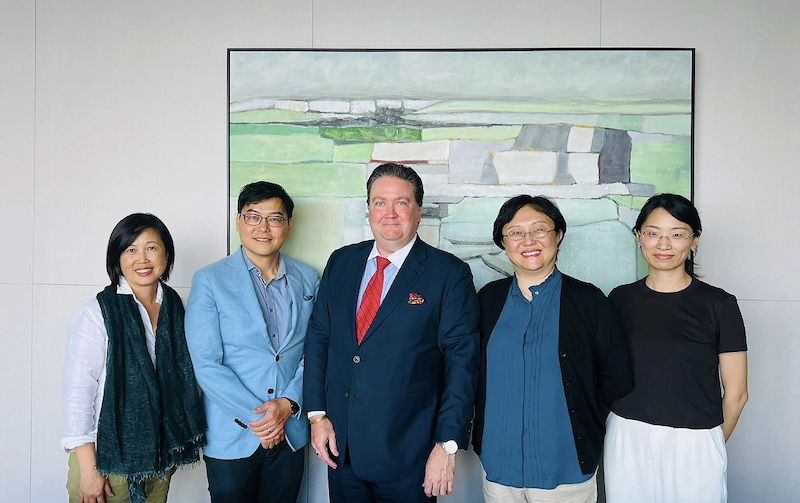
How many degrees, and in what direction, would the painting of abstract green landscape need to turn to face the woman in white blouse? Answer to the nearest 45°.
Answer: approximately 45° to its right

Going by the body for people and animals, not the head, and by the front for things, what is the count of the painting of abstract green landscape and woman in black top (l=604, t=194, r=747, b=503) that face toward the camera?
2

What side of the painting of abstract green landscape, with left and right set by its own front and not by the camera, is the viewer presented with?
front

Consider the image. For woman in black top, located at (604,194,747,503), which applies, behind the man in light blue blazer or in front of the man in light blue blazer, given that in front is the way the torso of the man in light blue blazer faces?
in front

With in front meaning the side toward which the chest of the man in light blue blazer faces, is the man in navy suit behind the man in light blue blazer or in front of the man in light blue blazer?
in front

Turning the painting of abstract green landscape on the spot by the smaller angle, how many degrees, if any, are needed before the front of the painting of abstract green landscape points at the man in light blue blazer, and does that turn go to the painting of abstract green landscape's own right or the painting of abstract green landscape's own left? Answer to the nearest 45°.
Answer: approximately 45° to the painting of abstract green landscape's own right

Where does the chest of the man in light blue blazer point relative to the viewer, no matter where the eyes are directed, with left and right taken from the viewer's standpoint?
facing the viewer and to the right of the viewer
